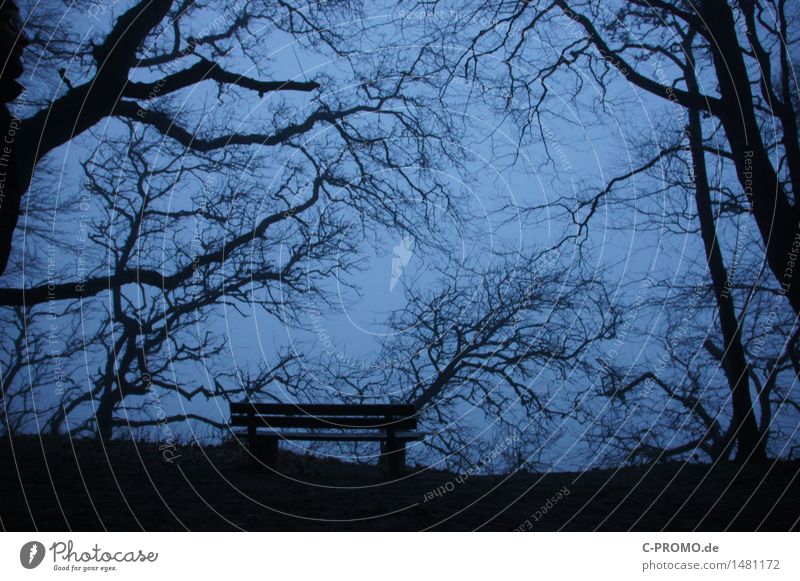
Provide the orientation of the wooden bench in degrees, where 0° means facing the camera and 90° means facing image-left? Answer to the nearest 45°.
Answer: approximately 180°
